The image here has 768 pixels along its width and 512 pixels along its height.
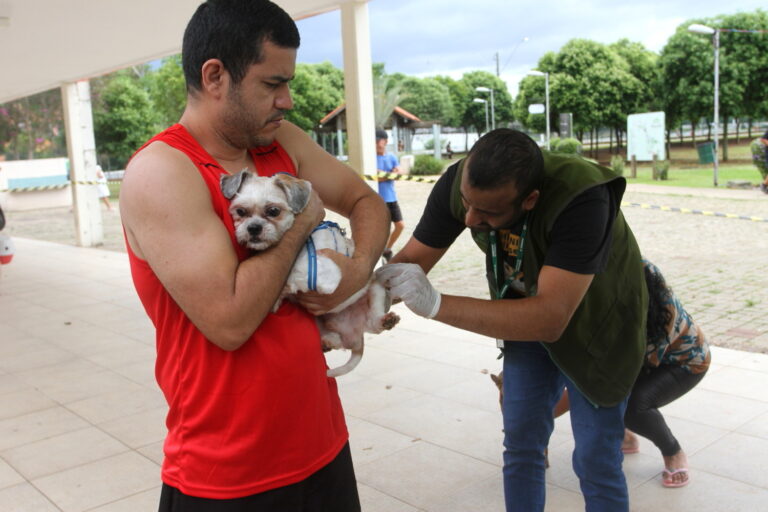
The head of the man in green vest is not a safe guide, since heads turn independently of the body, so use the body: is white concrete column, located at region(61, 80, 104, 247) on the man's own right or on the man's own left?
on the man's own right

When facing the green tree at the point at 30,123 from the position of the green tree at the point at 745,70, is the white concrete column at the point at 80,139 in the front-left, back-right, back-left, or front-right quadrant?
front-left

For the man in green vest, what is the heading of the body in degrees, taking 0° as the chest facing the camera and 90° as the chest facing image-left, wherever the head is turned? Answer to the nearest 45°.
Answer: approximately 45°

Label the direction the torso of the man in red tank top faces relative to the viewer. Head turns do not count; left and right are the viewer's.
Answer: facing the viewer and to the right of the viewer

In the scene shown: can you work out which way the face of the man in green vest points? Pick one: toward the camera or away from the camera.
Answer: toward the camera

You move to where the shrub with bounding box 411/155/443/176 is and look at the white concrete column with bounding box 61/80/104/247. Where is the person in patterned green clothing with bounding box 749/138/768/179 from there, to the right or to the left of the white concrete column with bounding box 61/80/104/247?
left

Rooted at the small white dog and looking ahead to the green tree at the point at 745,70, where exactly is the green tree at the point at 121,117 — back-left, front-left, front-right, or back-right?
front-left

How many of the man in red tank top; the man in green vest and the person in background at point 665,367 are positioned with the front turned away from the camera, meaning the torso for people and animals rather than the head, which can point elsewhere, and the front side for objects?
0

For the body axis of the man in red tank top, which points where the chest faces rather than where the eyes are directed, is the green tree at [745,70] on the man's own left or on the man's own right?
on the man's own left

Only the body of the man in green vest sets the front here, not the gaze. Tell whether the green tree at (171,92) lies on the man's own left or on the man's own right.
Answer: on the man's own right

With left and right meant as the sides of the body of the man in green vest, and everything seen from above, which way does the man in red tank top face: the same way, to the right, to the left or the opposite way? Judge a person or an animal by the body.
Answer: to the left

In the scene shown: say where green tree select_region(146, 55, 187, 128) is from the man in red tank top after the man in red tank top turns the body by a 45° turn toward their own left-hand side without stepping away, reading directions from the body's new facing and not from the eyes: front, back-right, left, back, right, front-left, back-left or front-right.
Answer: left

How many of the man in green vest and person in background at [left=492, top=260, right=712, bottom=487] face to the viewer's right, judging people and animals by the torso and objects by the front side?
0

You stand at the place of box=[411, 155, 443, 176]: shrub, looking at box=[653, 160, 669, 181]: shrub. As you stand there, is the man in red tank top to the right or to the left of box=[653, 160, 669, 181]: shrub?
right
